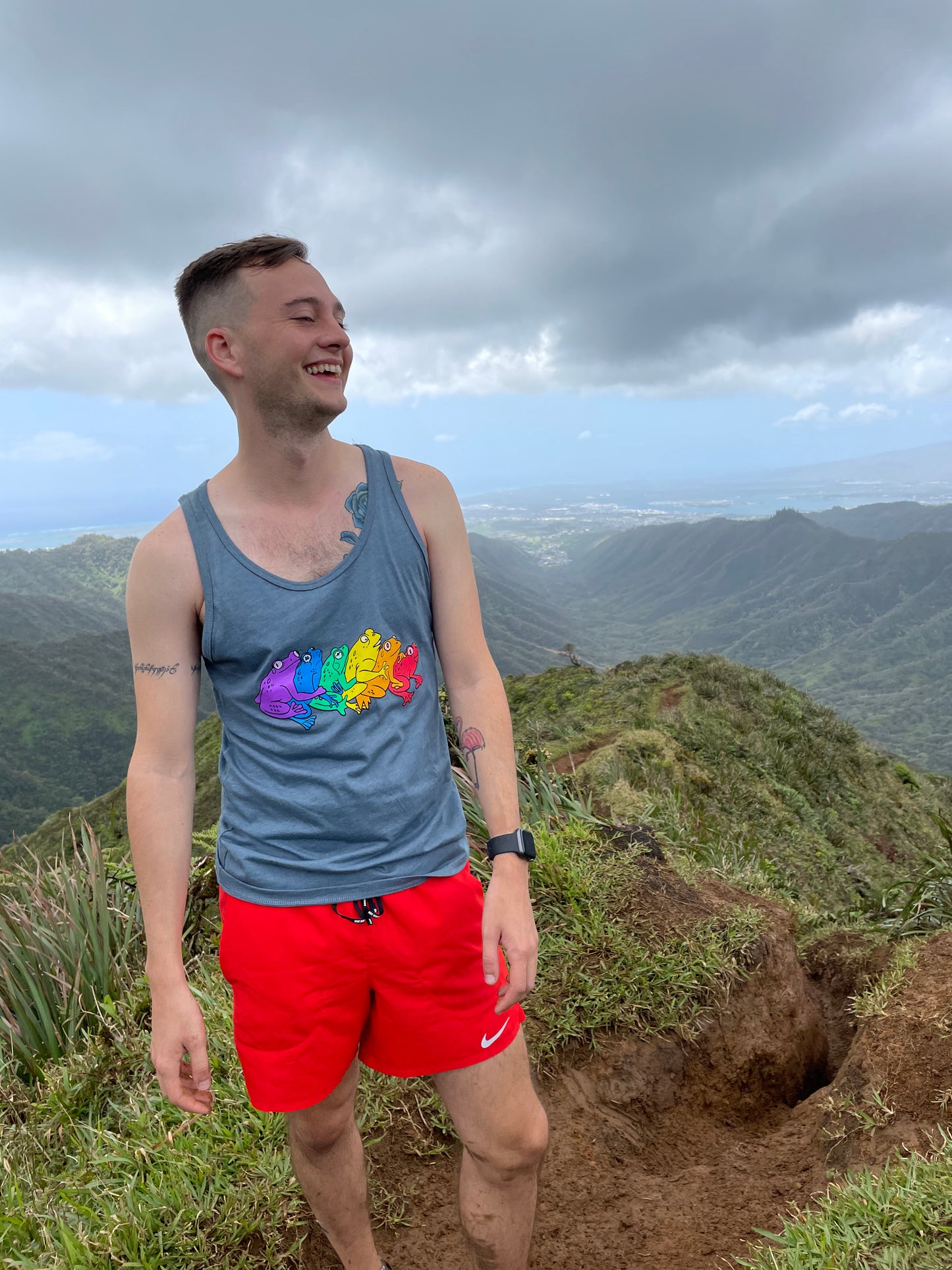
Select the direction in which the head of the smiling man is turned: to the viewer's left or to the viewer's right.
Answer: to the viewer's right

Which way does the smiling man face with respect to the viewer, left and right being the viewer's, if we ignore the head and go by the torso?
facing the viewer
